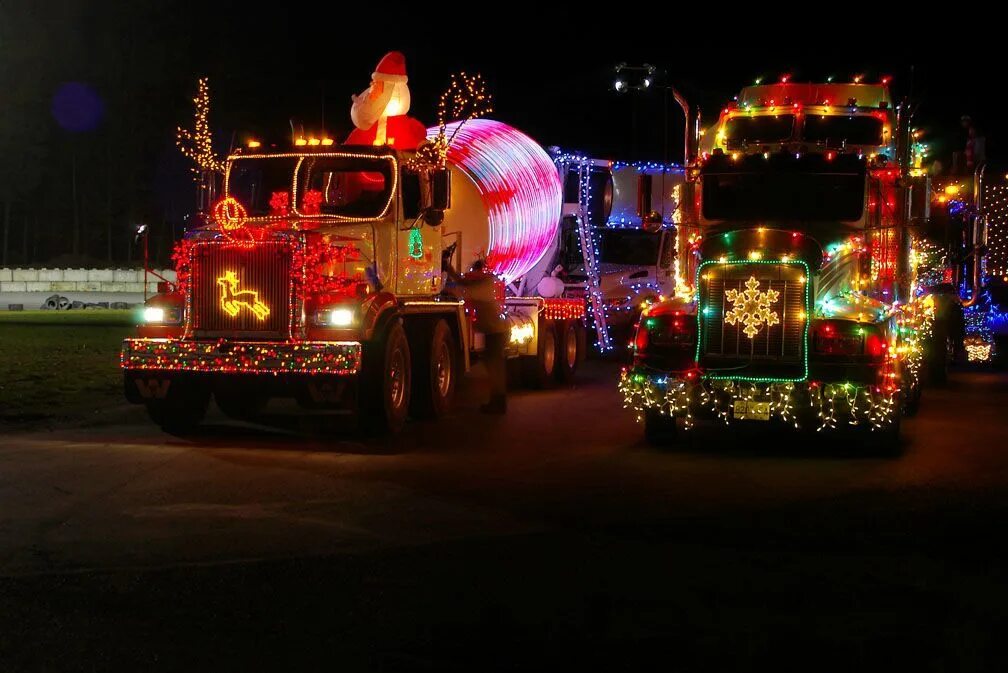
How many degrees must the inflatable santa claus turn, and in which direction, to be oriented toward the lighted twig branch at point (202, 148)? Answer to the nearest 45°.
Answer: approximately 45° to its right

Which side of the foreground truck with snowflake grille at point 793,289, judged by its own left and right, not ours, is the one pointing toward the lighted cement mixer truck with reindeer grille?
right

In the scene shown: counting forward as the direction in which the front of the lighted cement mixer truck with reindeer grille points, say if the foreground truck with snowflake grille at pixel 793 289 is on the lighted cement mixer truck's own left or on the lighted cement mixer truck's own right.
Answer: on the lighted cement mixer truck's own left

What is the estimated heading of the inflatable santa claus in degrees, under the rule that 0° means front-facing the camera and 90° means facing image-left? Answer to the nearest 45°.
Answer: approximately 45°

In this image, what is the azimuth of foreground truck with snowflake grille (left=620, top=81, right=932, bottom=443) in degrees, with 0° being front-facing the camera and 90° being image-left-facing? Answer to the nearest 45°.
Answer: approximately 0°

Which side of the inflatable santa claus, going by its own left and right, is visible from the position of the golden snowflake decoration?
left

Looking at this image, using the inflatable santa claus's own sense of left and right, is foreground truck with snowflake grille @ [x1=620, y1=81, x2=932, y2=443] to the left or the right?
on its left

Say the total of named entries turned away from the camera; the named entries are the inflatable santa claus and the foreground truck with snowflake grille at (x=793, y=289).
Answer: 0
